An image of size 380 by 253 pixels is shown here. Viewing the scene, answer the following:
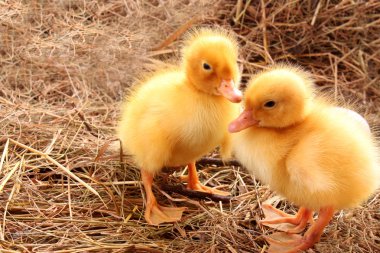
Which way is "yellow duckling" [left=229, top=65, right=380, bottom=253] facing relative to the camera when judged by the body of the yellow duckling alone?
to the viewer's left
